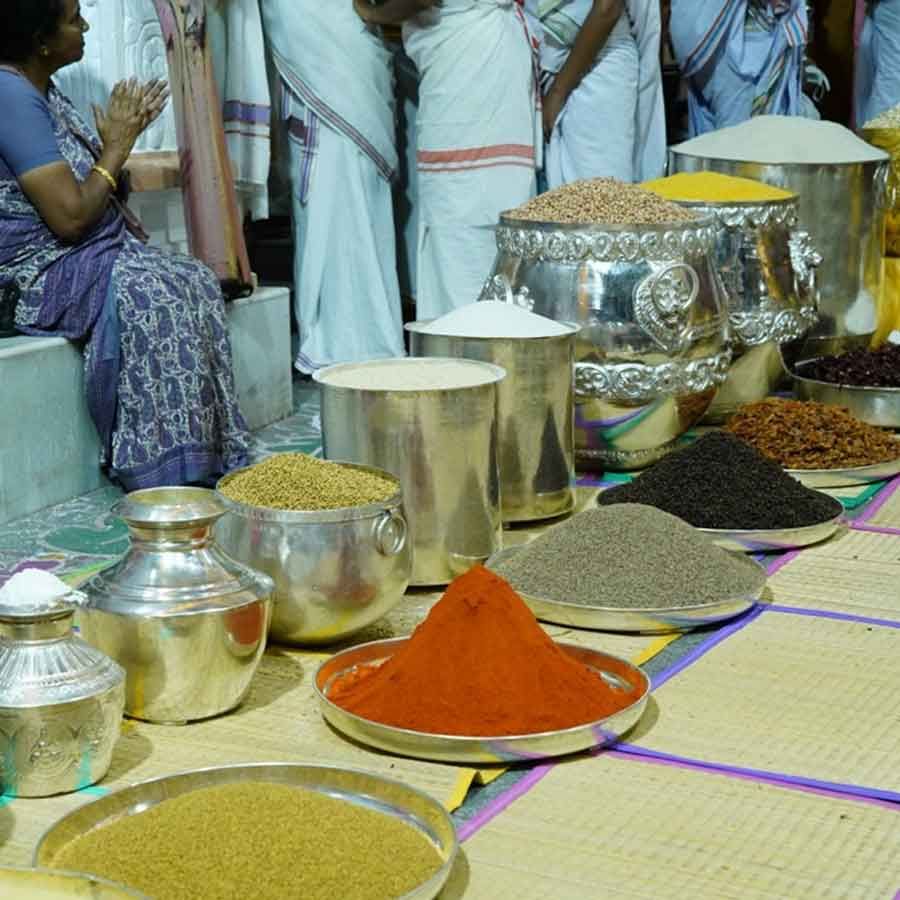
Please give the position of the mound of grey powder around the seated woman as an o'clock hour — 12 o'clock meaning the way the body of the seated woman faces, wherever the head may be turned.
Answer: The mound of grey powder is roughly at 2 o'clock from the seated woman.

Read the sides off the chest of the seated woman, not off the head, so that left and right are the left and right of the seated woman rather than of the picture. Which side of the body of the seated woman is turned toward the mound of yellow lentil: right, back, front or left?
front

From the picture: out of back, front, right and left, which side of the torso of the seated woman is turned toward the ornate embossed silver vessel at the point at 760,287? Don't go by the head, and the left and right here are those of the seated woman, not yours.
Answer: front

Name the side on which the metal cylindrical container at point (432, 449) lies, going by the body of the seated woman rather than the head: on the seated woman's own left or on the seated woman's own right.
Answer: on the seated woman's own right

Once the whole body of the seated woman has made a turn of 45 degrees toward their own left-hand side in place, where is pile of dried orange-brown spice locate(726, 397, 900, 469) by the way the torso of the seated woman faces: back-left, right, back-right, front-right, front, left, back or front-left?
right

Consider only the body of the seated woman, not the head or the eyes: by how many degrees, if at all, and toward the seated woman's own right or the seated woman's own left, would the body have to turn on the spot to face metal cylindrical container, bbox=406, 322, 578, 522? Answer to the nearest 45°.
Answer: approximately 45° to the seated woman's own right

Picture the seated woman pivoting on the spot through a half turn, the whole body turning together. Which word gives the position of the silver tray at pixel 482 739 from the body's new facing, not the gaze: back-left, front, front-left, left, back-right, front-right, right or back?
left

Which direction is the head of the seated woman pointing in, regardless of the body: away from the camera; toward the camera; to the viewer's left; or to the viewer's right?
to the viewer's right

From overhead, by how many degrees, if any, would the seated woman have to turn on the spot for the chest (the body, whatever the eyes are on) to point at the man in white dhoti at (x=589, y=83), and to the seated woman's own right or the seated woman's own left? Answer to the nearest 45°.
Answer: approximately 45° to the seated woman's own left

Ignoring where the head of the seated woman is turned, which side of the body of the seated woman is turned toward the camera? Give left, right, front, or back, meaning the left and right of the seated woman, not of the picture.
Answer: right

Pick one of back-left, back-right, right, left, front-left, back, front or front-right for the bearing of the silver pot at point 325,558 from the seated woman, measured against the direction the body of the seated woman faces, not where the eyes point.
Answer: right

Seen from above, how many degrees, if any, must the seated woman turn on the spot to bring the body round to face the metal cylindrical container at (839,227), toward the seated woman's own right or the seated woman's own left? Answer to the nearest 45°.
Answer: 0° — they already face it
